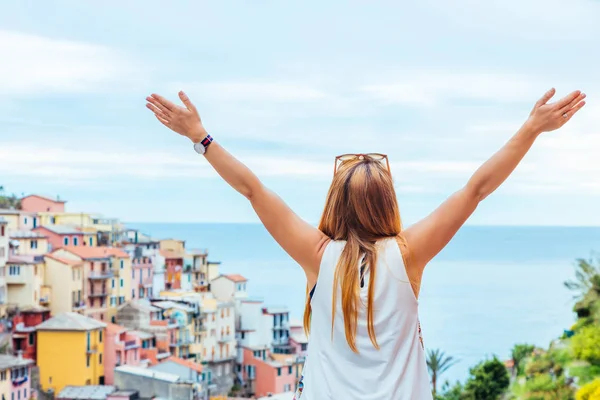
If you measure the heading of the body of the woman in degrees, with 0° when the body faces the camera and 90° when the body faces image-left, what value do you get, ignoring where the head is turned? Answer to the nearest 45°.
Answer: approximately 180°

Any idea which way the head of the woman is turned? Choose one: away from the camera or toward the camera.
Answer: away from the camera

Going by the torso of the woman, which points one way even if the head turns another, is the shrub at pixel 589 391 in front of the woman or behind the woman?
in front

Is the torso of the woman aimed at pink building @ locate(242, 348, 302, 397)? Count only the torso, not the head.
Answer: yes

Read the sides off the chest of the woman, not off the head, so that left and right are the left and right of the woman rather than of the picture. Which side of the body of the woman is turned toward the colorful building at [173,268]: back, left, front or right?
front

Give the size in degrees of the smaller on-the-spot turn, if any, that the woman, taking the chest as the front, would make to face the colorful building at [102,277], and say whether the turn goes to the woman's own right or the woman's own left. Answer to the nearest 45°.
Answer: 0° — they already face it

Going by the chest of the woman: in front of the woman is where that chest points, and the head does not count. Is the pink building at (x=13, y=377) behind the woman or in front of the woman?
in front
